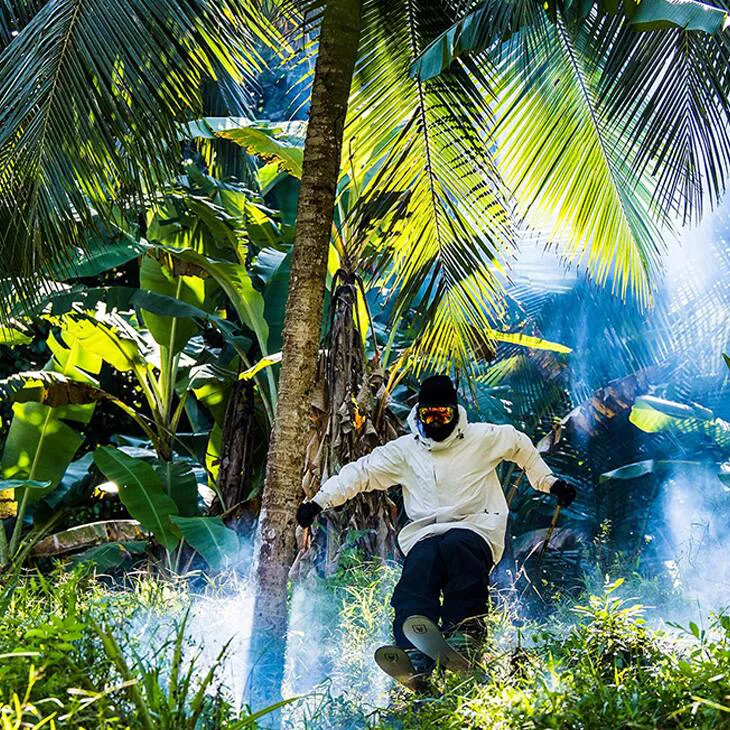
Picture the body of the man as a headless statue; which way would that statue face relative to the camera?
toward the camera

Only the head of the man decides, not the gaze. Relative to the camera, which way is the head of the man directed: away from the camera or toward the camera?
toward the camera
